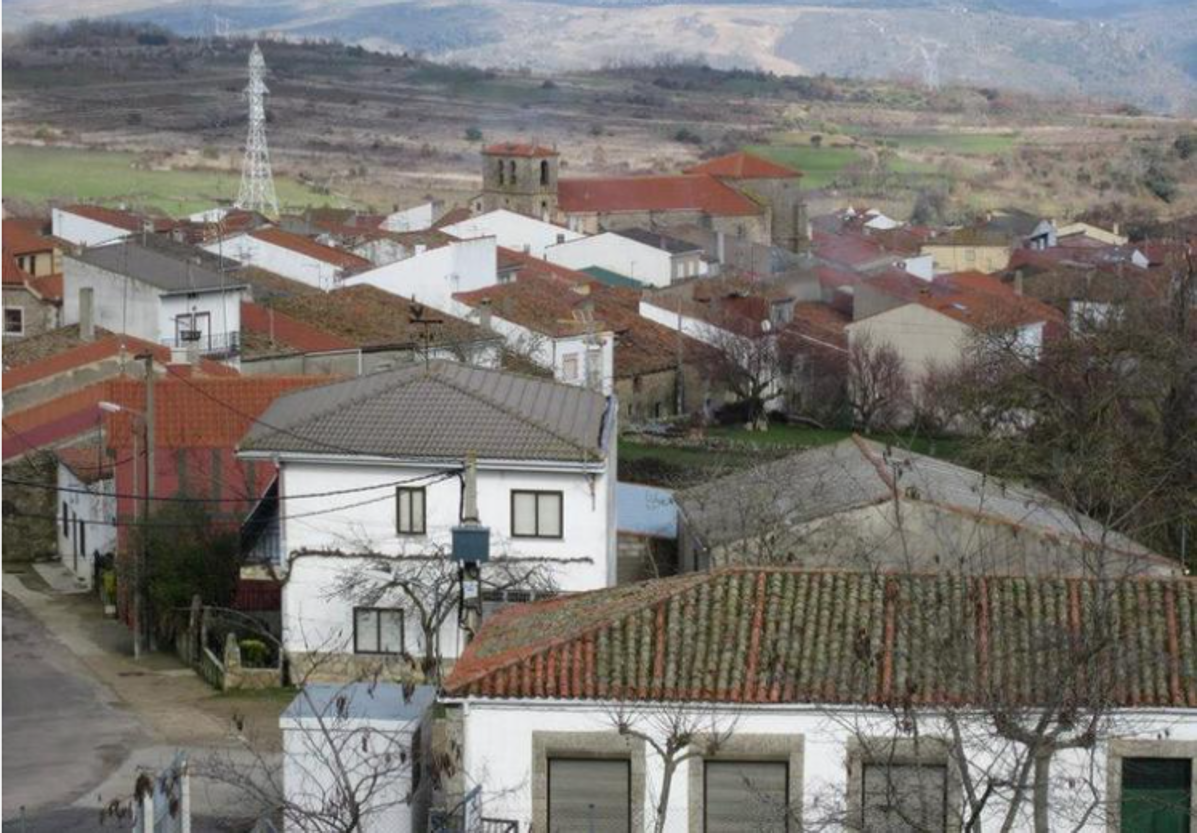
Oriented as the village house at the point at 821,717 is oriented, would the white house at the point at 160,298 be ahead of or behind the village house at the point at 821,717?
behind

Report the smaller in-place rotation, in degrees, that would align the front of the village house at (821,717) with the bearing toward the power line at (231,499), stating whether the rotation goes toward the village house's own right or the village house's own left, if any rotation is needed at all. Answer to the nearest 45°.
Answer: approximately 135° to the village house's own right

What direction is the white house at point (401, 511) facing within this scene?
toward the camera

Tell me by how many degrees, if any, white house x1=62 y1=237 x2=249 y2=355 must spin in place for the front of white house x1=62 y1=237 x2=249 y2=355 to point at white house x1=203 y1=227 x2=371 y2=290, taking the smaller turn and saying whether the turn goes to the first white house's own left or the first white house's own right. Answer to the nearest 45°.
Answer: approximately 135° to the first white house's own left

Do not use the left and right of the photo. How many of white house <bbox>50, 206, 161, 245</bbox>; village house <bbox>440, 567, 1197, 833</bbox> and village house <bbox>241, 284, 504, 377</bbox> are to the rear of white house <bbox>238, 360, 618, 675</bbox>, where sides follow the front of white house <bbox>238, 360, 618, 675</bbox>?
2

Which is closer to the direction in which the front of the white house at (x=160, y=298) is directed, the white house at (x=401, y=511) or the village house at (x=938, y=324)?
the white house

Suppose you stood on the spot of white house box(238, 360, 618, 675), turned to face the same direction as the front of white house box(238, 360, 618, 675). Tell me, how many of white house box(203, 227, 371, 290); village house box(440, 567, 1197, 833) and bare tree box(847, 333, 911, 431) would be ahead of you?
1

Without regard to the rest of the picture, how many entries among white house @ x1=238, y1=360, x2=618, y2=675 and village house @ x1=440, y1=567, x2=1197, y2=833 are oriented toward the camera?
2

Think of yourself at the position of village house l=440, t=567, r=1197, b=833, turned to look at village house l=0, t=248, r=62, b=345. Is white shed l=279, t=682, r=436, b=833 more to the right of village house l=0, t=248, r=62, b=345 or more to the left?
left

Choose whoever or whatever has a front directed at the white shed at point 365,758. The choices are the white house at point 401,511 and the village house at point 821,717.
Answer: the white house at point 401,511

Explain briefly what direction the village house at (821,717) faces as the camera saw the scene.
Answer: facing the viewer

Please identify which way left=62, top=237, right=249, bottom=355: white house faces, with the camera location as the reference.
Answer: facing the viewer and to the right of the viewer

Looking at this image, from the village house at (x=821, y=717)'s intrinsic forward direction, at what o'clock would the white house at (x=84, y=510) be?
The white house is roughly at 5 o'clock from the village house.

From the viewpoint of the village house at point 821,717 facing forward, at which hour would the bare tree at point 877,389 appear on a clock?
The bare tree is roughly at 6 o'clock from the village house.

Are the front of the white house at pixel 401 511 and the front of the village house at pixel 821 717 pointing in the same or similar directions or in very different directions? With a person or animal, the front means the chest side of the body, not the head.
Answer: same or similar directions

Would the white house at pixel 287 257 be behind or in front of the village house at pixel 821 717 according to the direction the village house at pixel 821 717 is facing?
behind
